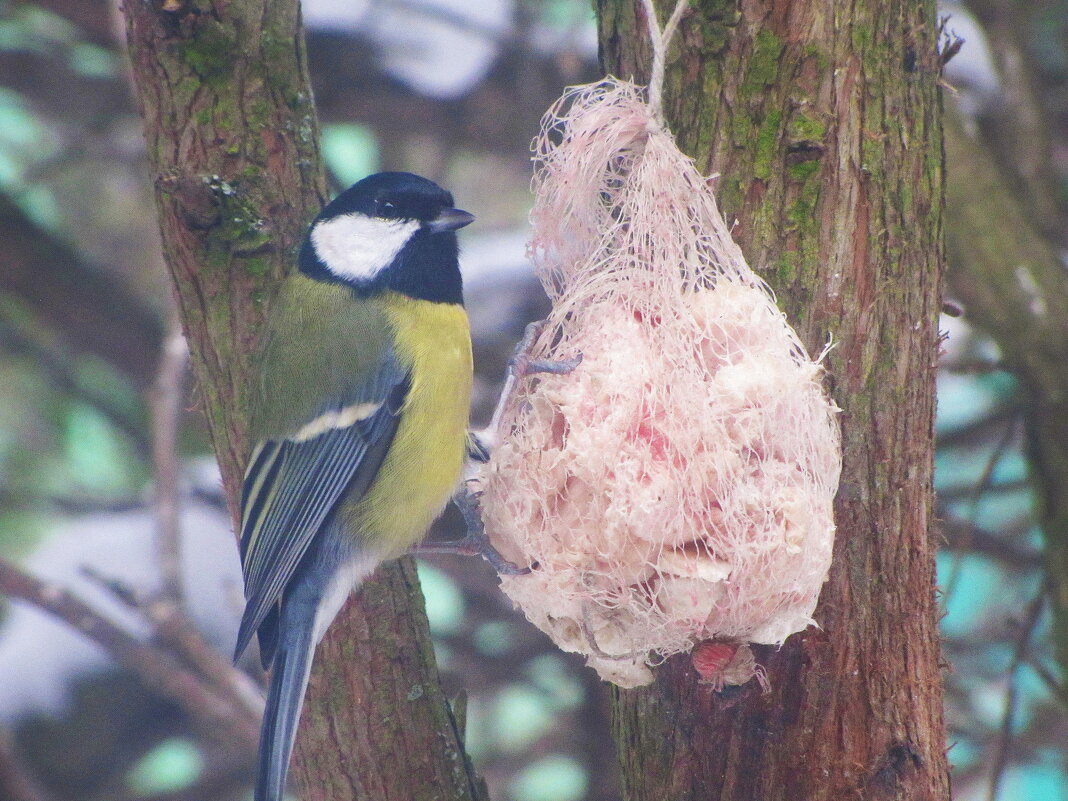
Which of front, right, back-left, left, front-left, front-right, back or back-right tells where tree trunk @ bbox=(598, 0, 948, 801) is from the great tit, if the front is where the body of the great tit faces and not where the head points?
front-right

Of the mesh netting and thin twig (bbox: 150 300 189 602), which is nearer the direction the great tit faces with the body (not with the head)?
the mesh netting

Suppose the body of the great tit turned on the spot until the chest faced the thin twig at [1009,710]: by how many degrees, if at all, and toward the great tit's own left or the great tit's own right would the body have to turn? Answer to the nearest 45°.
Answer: approximately 90° to the great tit's own left

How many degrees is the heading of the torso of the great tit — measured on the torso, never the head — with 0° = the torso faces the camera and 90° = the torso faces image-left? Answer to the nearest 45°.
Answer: approximately 270°
